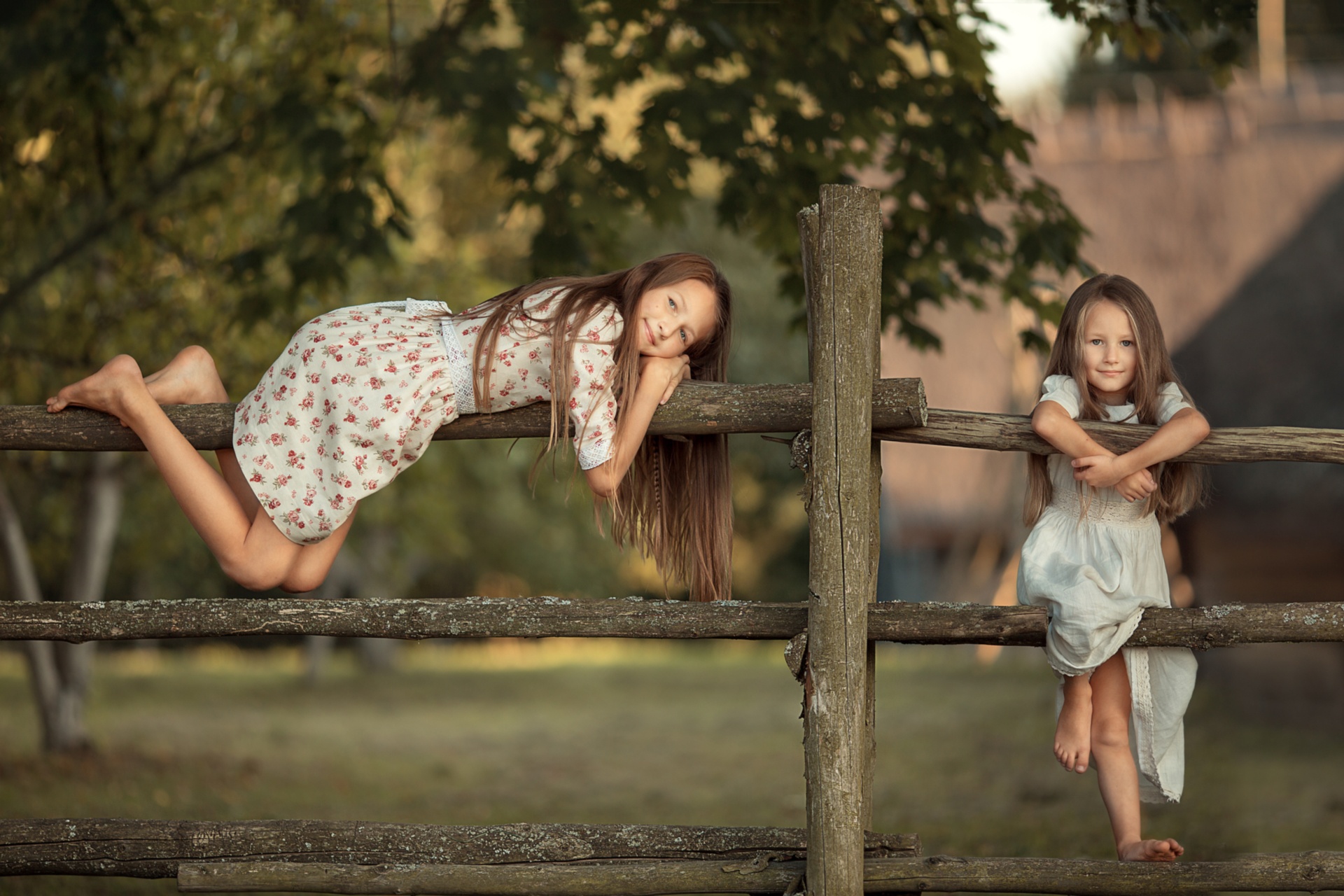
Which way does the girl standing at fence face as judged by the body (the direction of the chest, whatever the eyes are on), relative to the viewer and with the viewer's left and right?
facing the viewer

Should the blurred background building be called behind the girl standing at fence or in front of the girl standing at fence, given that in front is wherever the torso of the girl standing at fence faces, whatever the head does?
behind

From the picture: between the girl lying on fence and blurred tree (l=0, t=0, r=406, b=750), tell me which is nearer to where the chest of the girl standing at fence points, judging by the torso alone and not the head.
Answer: the girl lying on fence

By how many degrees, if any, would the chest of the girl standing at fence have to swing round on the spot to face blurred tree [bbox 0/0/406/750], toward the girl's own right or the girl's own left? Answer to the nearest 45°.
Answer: approximately 135° to the girl's own right

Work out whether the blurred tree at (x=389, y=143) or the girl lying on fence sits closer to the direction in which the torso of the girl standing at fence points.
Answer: the girl lying on fence

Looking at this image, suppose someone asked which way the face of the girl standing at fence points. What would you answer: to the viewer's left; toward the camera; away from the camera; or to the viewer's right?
toward the camera

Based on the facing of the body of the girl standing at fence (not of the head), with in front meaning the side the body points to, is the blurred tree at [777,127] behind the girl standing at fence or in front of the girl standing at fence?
behind

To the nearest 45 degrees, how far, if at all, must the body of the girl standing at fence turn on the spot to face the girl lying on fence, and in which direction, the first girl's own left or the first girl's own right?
approximately 90° to the first girl's own right

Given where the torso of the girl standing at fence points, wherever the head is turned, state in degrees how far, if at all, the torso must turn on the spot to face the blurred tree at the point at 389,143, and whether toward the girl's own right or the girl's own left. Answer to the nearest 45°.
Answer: approximately 135° to the girl's own right
